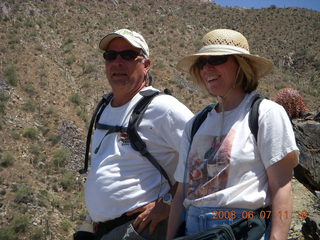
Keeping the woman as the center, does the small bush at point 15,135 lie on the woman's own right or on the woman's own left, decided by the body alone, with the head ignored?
on the woman's own right

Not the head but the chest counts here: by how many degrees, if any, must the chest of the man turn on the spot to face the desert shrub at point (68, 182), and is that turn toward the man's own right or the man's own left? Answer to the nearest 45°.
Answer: approximately 135° to the man's own right

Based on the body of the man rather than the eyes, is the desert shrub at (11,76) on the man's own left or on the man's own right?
on the man's own right

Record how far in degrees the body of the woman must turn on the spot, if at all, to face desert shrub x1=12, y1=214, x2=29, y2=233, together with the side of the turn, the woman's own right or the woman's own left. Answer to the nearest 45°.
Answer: approximately 90° to the woman's own right

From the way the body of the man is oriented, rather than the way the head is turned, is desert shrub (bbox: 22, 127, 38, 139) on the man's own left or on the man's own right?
on the man's own right

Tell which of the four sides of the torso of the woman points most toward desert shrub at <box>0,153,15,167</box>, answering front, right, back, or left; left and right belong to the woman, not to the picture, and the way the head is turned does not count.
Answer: right

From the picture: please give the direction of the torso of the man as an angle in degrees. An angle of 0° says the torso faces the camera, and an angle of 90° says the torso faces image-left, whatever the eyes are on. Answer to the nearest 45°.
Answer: approximately 45°

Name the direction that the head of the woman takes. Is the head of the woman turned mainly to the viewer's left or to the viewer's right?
to the viewer's left

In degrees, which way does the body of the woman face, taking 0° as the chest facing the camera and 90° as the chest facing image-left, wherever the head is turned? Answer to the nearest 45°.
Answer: approximately 45°

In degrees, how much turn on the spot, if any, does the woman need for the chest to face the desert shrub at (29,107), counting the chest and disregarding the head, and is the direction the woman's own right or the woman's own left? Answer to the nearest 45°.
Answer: approximately 90° to the woman's own right

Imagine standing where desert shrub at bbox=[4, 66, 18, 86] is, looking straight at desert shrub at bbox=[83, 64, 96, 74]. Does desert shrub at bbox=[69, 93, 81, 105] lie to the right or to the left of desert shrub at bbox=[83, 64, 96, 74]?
right

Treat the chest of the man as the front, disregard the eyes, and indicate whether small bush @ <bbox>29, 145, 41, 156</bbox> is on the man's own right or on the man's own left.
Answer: on the man's own right
